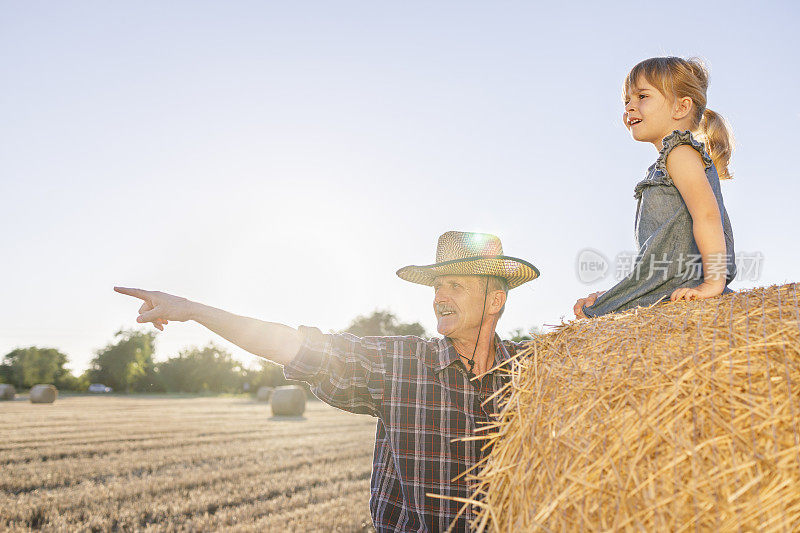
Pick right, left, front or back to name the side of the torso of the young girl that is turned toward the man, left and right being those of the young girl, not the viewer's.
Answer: front

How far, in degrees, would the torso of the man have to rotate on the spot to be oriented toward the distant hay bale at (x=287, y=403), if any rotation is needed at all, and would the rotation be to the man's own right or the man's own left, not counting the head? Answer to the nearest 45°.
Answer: approximately 135° to the man's own right

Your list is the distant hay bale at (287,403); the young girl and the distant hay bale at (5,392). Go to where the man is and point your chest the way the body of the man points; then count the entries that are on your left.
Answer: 1

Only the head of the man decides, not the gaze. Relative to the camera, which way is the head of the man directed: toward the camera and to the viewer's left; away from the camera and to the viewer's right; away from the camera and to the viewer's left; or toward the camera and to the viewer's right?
toward the camera and to the viewer's left

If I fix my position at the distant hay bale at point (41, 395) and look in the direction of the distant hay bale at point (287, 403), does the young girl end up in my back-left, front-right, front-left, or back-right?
front-right

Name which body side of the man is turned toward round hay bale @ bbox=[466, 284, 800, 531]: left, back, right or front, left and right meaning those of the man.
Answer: left

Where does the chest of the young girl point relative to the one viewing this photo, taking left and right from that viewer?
facing to the left of the viewer

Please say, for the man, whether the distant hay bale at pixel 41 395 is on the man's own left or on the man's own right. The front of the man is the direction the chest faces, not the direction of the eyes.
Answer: on the man's own right

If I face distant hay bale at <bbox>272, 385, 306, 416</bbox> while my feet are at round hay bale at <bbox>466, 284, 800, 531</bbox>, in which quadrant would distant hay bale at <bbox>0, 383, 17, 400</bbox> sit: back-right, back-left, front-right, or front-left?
front-left

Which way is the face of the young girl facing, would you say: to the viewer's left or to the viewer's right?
to the viewer's left

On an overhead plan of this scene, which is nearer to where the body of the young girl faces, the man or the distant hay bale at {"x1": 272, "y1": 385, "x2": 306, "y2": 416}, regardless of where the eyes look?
the man

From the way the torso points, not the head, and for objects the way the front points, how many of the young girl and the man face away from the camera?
0
